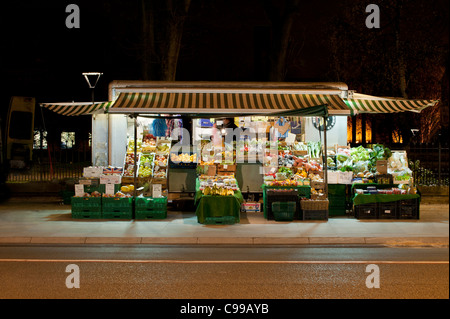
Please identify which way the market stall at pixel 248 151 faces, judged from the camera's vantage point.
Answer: facing the viewer

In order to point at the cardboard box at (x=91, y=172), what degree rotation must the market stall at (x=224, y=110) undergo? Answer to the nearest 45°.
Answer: approximately 90° to its right

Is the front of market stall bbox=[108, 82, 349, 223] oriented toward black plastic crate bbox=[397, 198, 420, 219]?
no

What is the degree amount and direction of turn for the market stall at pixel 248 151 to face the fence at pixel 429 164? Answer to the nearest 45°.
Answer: approximately 135° to its left

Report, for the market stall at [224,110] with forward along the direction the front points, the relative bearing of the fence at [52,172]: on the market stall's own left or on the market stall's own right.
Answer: on the market stall's own right

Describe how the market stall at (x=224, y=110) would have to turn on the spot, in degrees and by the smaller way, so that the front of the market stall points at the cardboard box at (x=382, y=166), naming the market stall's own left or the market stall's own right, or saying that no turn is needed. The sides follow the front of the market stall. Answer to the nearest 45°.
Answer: approximately 90° to the market stall's own left

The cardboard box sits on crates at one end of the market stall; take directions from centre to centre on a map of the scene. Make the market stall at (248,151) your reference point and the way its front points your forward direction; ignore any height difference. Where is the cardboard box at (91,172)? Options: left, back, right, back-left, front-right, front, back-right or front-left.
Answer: right
